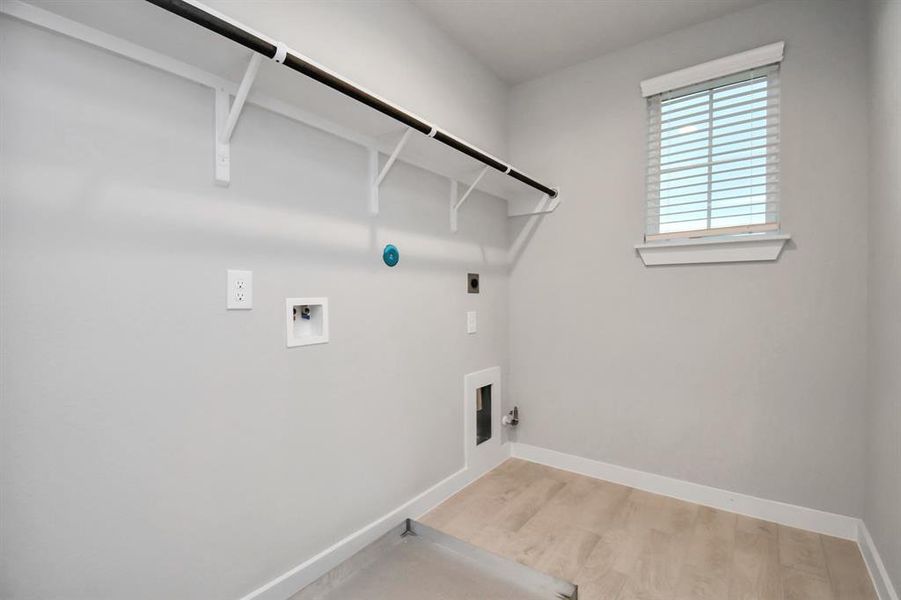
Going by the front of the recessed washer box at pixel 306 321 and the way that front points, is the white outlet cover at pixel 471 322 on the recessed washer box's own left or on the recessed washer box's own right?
on the recessed washer box's own left

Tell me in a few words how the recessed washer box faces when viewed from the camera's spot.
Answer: facing the viewer and to the right of the viewer

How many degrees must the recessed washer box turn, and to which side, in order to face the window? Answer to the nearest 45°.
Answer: approximately 45° to its left

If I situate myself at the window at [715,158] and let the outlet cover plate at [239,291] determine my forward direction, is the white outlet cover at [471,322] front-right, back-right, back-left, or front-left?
front-right
